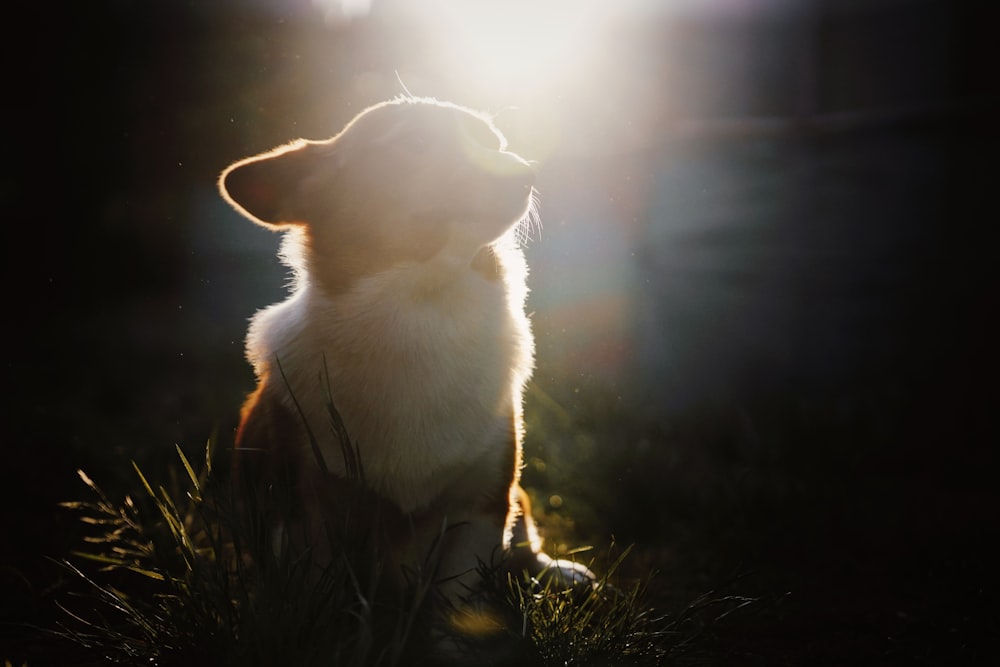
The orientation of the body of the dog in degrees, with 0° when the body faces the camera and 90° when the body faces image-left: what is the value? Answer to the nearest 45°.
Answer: approximately 315°
